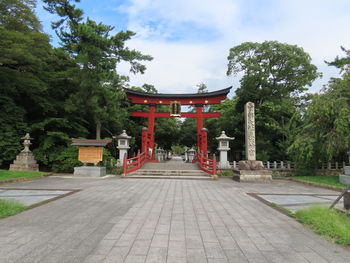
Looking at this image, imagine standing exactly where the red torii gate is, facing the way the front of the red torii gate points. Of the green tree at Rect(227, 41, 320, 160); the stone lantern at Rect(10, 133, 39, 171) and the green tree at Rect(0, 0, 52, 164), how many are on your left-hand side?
1

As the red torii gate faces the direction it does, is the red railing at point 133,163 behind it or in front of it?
in front

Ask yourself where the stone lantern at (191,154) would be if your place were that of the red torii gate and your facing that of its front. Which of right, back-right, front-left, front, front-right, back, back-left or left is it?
back

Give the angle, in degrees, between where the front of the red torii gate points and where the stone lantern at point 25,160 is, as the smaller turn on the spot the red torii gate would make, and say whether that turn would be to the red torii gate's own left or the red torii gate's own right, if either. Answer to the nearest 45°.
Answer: approximately 45° to the red torii gate's own right

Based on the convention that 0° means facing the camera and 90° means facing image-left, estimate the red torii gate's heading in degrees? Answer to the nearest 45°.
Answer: approximately 0°

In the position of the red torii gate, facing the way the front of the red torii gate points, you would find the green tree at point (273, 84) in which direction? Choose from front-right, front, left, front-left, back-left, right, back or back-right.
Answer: left

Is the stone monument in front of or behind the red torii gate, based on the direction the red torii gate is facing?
in front

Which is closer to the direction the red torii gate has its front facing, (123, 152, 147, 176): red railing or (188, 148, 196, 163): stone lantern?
the red railing
